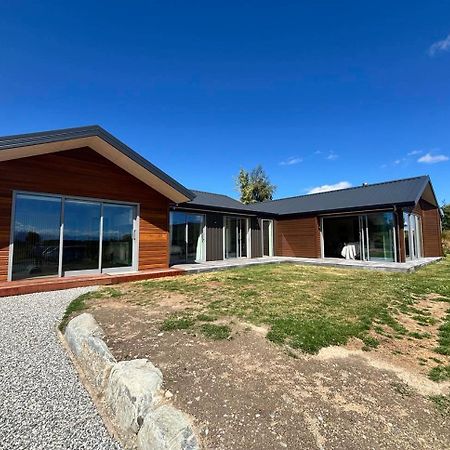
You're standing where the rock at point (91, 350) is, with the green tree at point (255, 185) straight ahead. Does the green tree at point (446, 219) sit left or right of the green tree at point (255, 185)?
right
